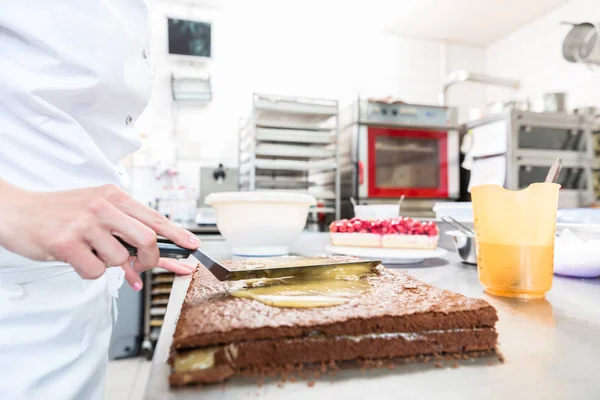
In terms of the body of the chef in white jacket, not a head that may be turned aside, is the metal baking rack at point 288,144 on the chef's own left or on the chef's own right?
on the chef's own left

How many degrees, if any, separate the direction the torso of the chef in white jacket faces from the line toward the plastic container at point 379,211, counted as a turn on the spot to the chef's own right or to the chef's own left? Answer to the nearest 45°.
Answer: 0° — they already face it

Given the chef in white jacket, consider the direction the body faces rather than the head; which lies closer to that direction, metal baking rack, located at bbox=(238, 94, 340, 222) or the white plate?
the white plate

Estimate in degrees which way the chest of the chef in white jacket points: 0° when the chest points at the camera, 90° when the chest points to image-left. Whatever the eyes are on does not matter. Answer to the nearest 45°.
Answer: approximately 270°

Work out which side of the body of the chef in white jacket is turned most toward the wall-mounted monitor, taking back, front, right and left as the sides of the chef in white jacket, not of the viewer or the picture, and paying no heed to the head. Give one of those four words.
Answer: left

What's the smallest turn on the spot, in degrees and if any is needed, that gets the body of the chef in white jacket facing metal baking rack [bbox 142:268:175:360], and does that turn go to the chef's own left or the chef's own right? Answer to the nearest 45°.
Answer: approximately 90° to the chef's own left

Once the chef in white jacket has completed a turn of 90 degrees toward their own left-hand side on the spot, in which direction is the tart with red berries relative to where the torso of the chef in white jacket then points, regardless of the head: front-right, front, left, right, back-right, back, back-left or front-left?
right

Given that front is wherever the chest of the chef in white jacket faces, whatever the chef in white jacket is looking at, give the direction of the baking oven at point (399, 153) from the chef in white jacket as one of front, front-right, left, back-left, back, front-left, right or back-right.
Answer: front-left

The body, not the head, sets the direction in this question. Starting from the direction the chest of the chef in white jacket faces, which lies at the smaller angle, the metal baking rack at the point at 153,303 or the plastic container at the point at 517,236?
the plastic container

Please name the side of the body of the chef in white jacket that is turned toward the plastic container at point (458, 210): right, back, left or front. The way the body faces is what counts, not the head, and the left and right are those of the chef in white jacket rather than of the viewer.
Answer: front

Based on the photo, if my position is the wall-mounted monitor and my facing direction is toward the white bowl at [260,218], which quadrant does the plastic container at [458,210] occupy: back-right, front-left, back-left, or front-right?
front-left
